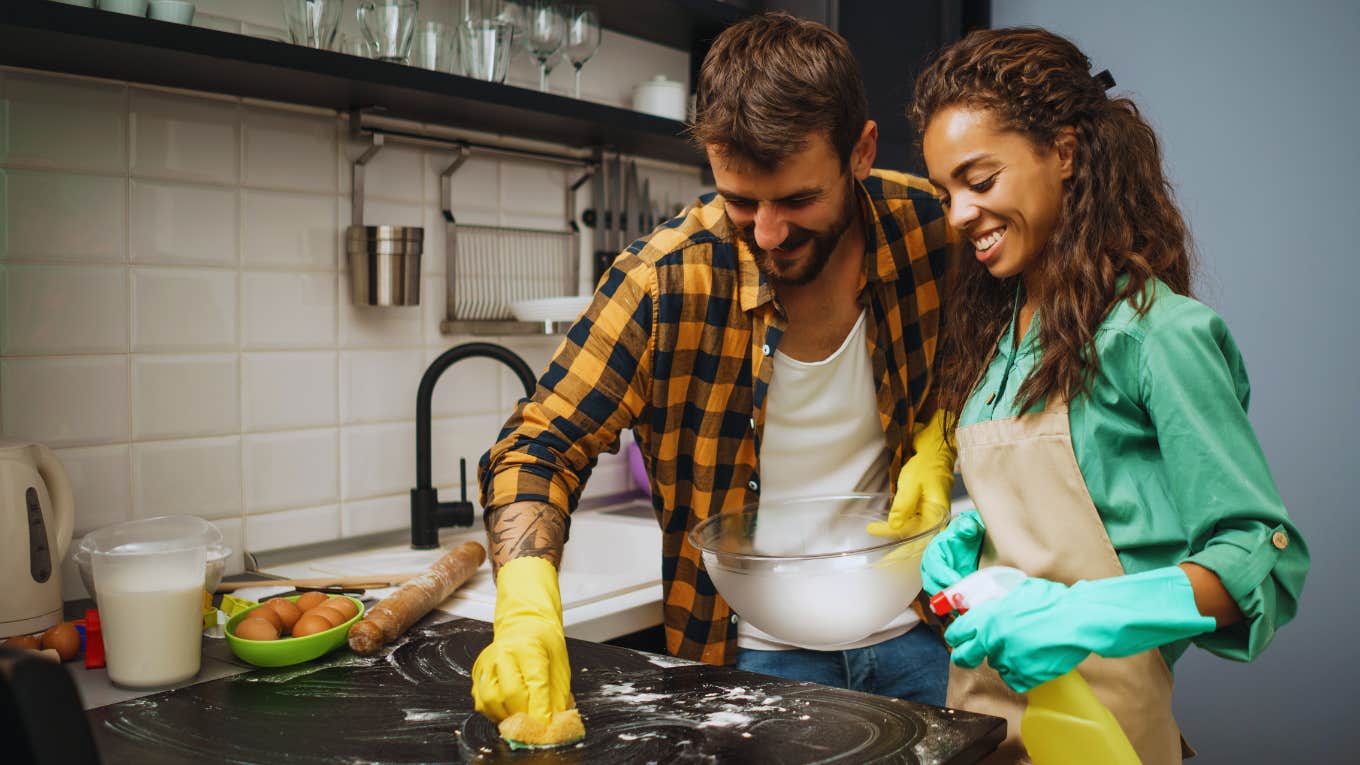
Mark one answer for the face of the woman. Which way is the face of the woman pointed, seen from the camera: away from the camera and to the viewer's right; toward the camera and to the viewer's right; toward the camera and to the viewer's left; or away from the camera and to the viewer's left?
toward the camera and to the viewer's left

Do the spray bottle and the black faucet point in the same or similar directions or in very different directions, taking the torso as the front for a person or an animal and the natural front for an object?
very different directions

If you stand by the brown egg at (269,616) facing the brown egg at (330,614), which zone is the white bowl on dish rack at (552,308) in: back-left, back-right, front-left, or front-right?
front-left

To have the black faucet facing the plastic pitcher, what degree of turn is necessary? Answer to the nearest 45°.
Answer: approximately 90° to its right

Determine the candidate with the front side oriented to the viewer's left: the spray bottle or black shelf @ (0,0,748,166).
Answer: the spray bottle

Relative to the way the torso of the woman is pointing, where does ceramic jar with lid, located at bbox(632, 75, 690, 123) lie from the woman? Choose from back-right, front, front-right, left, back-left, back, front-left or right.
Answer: right

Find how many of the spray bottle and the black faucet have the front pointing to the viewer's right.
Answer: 1

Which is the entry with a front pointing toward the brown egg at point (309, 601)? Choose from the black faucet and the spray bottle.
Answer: the spray bottle

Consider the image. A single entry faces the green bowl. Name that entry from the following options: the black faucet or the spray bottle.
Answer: the spray bottle

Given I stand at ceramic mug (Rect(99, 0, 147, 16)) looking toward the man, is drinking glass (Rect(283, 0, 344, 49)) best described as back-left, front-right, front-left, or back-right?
front-left

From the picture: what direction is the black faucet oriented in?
to the viewer's right

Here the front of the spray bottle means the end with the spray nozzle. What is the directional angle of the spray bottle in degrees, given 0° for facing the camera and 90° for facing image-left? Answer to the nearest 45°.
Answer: approximately 90°

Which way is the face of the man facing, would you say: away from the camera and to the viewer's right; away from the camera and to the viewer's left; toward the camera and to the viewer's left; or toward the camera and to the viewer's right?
toward the camera and to the viewer's left

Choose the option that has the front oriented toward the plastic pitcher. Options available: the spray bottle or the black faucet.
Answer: the spray bottle

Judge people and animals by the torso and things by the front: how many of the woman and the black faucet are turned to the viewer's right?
1
